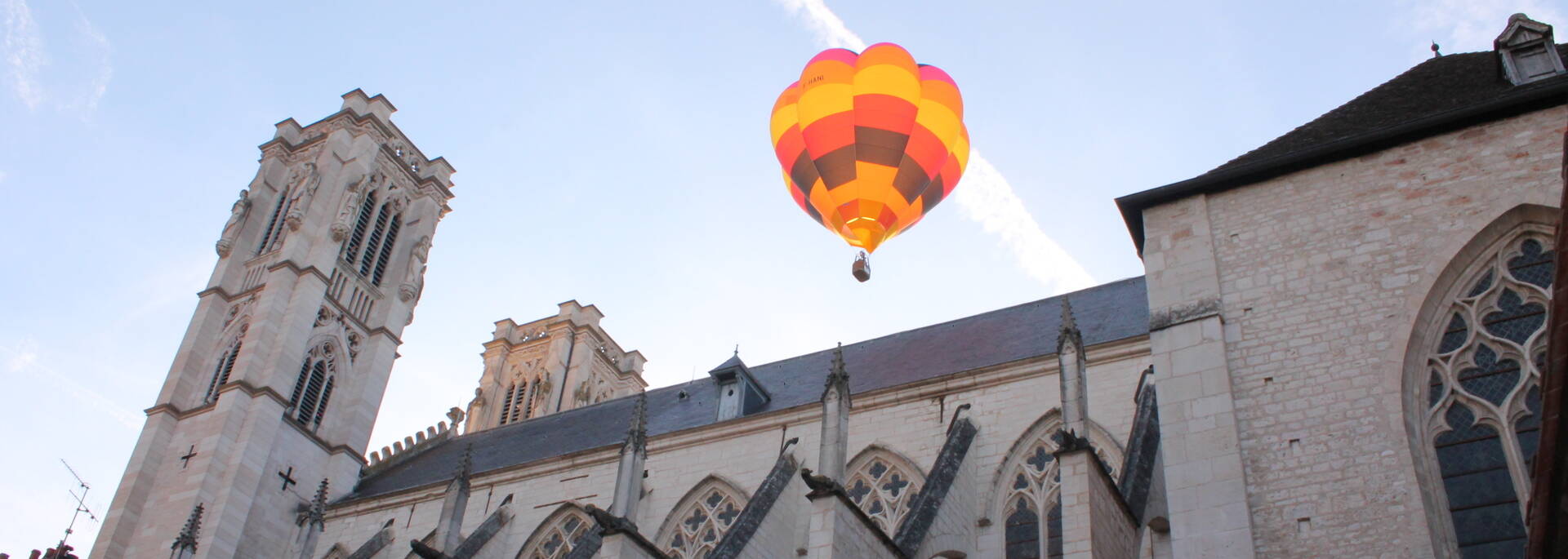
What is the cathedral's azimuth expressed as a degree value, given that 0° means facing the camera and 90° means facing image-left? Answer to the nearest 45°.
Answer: approximately 135°
